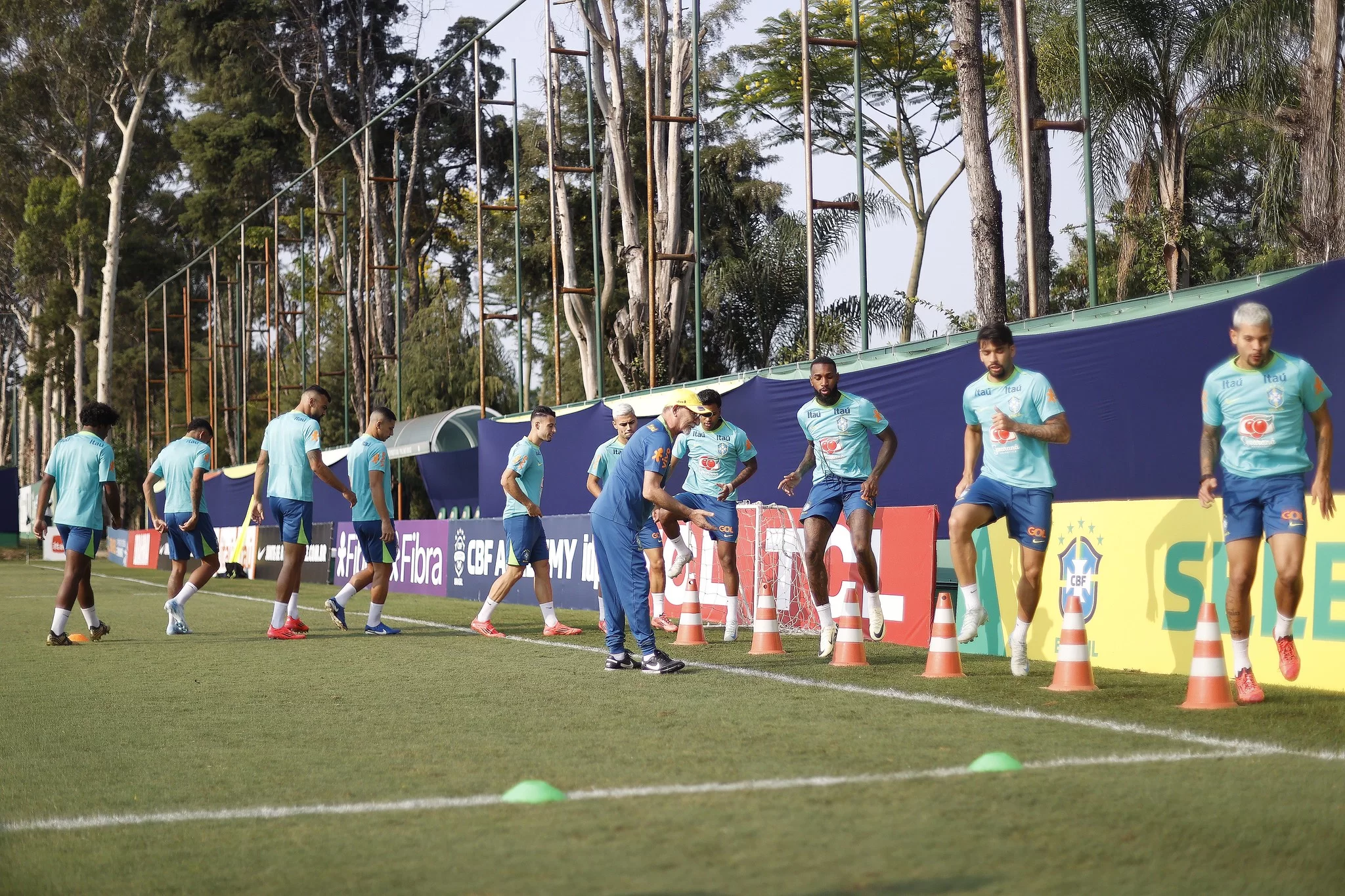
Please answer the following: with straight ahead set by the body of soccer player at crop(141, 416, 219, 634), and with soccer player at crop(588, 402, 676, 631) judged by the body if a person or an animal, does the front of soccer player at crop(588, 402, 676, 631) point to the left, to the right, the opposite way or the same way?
to the right

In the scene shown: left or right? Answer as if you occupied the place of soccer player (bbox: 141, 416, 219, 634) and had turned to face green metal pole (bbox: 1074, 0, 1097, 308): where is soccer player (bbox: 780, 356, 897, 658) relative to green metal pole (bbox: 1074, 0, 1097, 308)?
right

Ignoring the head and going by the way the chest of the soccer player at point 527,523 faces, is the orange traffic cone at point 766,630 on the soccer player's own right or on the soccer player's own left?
on the soccer player's own right

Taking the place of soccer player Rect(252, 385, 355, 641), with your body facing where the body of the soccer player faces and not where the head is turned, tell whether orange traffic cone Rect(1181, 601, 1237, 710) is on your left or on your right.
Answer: on your right

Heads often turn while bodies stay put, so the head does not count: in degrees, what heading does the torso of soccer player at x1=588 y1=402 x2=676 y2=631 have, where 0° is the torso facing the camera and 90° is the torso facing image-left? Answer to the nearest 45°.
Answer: approximately 315°

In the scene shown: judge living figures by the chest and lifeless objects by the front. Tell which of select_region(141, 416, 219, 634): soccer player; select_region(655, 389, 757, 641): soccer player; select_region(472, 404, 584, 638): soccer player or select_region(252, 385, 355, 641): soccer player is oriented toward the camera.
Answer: select_region(655, 389, 757, 641): soccer player

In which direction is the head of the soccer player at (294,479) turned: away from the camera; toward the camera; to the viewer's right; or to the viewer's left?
to the viewer's right

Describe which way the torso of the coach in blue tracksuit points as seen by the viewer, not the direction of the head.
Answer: to the viewer's right

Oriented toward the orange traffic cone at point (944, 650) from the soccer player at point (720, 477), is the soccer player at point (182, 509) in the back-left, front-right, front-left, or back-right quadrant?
back-right

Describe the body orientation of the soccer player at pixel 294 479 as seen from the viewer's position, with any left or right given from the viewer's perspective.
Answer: facing away from the viewer and to the right of the viewer
